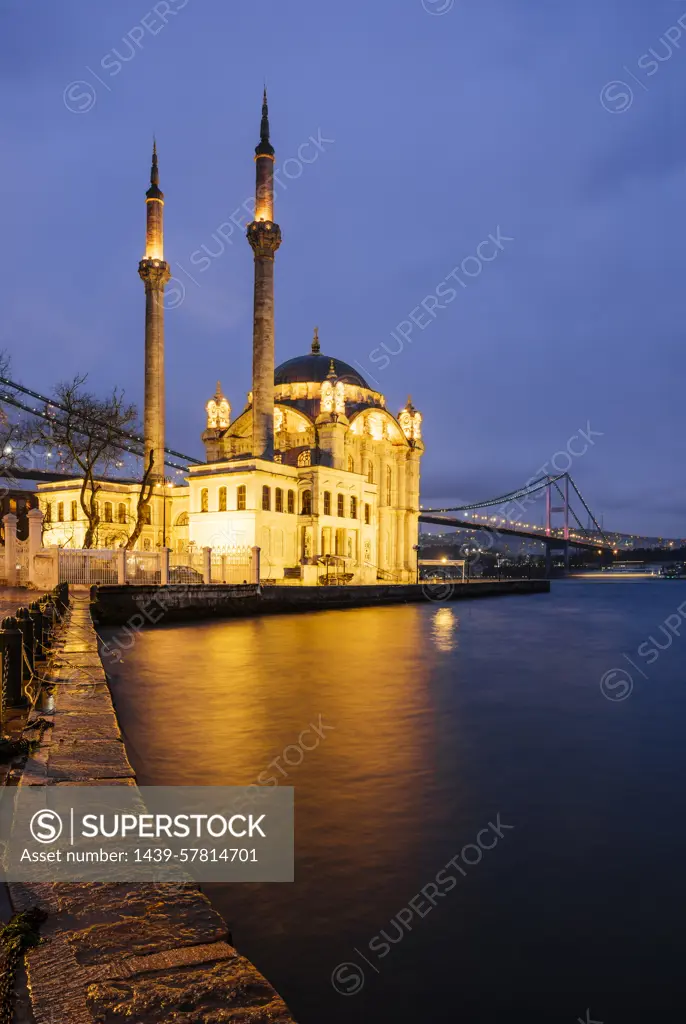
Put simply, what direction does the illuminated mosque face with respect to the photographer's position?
facing the viewer and to the left of the viewer

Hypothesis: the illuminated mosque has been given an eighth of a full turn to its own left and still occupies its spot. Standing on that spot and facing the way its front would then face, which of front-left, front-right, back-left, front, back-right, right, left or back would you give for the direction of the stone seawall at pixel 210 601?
front

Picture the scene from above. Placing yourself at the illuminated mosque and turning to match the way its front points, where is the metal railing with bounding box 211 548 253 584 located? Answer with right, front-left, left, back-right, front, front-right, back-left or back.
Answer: front-left

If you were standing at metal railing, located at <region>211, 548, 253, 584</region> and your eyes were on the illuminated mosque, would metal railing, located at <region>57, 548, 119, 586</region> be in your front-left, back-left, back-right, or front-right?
back-left

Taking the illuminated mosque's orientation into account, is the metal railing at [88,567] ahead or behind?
ahead
